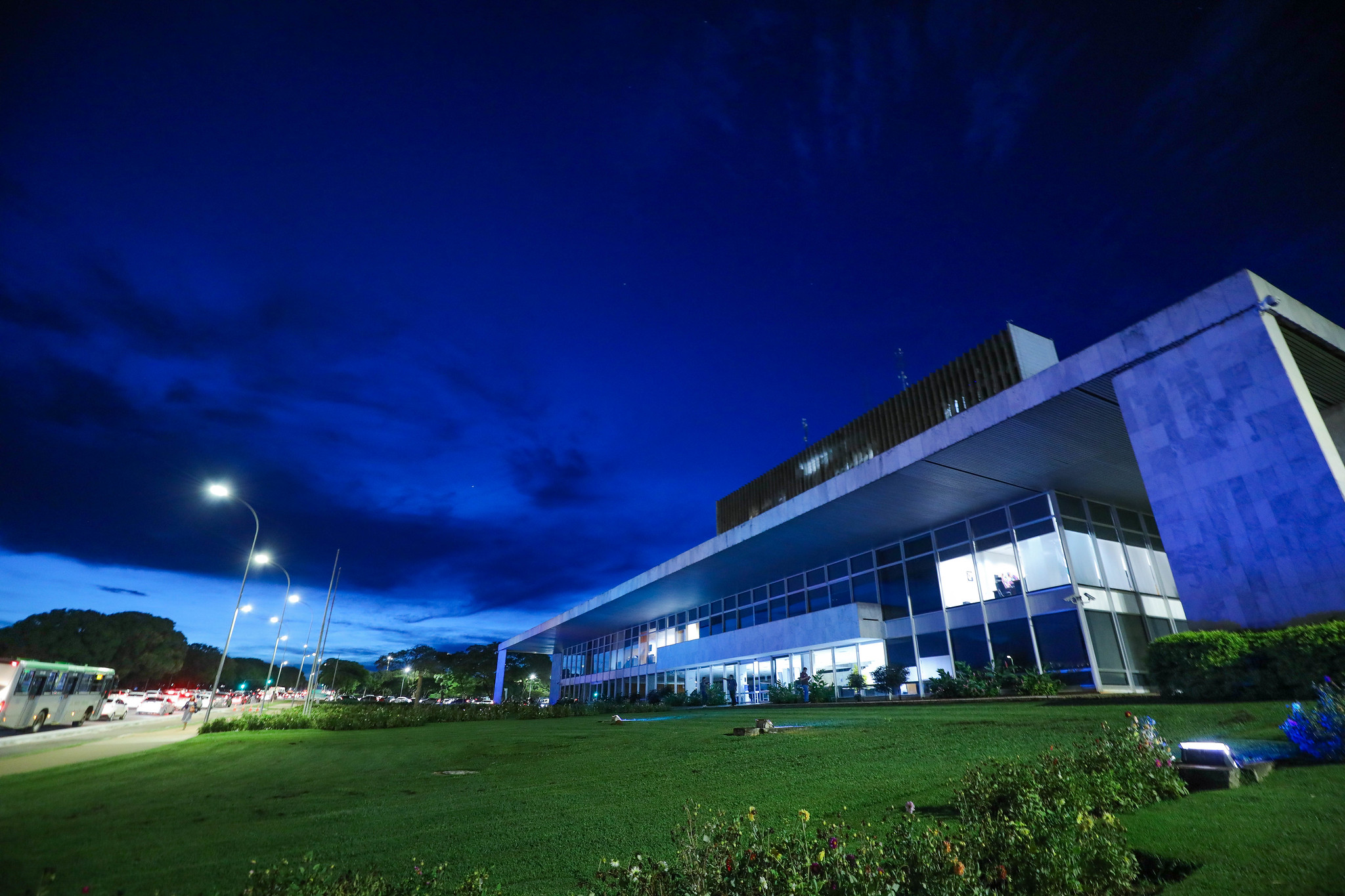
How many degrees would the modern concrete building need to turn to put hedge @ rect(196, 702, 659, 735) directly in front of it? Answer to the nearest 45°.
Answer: approximately 45° to its right

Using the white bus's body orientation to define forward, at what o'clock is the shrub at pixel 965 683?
The shrub is roughly at 3 o'clock from the white bus.

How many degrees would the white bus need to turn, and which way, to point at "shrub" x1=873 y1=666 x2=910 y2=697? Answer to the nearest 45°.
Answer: approximately 90° to its right

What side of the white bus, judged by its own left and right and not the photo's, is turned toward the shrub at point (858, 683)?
right

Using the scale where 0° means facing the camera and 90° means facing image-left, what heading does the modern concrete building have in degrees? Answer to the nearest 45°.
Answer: approximately 45°

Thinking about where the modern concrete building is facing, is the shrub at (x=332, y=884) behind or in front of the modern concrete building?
in front

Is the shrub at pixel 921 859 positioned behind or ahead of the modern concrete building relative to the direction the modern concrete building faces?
ahead

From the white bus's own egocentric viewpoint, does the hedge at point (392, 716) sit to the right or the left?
on its right

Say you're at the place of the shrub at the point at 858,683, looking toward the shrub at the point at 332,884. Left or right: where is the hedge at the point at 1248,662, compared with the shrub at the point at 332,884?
left

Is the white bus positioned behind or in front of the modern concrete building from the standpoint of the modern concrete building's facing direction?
in front

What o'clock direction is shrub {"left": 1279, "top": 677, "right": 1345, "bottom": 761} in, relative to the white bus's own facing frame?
The shrub is roughly at 4 o'clock from the white bus.
